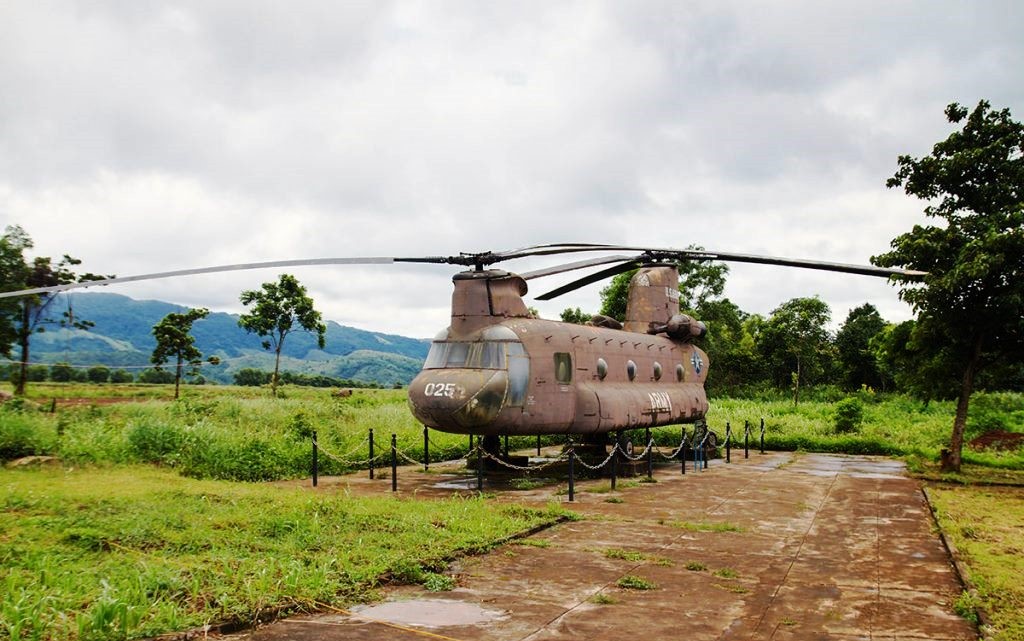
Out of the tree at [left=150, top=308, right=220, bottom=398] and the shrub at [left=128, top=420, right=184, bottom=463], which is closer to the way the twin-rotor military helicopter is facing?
the shrub

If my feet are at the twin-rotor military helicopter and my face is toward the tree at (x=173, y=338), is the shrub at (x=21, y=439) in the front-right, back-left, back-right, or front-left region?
front-left

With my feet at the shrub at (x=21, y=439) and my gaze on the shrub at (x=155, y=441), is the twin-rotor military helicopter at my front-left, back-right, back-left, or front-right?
front-right

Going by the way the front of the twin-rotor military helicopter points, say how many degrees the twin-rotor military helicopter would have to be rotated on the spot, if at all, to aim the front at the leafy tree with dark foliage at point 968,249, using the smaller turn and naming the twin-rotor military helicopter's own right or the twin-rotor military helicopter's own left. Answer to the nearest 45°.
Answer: approximately 135° to the twin-rotor military helicopter's own left

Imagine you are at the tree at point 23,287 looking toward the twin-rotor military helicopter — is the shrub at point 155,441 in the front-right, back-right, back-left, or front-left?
front-right

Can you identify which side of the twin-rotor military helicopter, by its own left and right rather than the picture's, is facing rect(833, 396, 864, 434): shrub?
back

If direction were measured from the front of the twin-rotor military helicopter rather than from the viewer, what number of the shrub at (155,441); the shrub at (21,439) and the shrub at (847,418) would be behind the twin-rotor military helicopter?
1

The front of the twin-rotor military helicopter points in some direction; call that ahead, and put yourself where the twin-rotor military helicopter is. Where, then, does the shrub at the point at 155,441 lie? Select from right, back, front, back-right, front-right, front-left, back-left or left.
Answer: front-right

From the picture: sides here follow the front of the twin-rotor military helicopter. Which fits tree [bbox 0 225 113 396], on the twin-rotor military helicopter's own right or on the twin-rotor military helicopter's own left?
on the twin-rotor military helicopter's own right

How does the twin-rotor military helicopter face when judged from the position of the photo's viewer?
facing the viewer and to the left of the viewer
